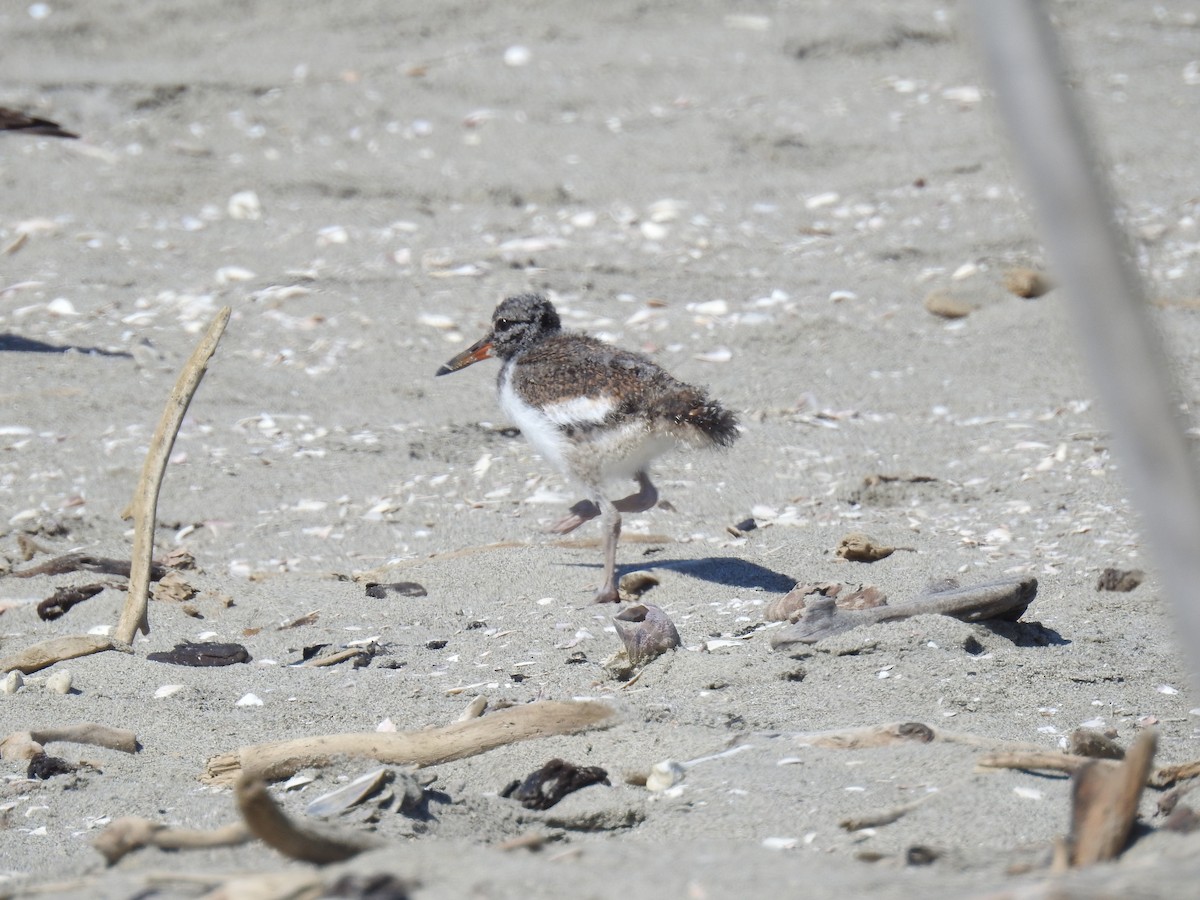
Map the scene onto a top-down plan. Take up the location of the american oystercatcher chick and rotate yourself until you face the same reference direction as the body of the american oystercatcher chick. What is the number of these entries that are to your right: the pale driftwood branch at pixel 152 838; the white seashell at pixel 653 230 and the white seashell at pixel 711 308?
2

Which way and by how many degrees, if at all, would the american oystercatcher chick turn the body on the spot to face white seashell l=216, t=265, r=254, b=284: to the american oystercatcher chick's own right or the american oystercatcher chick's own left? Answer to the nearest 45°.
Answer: approximately 45° to the american oystercatcher chick's own right

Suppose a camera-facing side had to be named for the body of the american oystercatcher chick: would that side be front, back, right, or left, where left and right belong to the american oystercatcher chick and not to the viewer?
left

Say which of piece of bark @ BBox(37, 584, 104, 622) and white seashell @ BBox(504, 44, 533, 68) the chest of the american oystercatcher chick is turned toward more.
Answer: the piece of bark

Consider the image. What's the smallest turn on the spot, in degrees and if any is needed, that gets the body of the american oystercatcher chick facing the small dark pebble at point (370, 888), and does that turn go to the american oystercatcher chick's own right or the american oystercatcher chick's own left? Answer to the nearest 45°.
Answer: approximately 90° to the american oystercatcher chick's own left

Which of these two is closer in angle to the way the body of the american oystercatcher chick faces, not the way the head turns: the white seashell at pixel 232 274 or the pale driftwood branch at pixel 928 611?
the white seashell

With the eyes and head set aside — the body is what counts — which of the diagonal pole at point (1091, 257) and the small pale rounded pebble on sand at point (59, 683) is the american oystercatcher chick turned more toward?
the small pale rounded pebble on sand

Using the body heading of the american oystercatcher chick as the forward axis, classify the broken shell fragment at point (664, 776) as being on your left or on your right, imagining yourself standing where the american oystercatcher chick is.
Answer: on your left

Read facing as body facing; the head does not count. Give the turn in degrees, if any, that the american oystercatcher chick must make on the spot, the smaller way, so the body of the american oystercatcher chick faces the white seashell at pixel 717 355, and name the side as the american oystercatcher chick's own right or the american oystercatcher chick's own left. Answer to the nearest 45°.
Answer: approximately 90° to the american oystercatcher chick's own right

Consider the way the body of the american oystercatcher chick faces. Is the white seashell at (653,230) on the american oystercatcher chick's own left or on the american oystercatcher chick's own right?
on the american oystercatcher chick's own right
